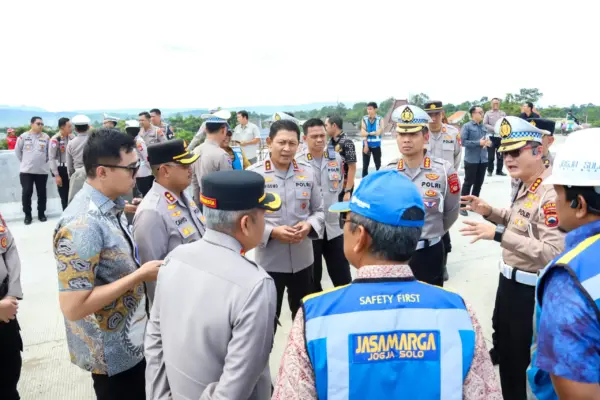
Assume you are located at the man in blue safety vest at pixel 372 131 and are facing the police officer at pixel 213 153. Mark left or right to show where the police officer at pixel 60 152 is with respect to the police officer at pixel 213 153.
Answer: right

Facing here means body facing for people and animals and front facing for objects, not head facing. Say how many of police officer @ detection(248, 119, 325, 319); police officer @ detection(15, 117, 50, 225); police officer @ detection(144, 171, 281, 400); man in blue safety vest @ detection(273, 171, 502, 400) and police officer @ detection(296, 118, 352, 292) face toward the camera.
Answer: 3

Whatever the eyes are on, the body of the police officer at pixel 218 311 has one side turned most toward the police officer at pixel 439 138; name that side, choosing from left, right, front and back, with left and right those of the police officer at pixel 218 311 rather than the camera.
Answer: front

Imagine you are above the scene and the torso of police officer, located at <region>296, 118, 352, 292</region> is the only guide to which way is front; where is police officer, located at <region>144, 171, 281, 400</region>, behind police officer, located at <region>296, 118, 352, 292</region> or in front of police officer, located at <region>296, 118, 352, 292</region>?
in front

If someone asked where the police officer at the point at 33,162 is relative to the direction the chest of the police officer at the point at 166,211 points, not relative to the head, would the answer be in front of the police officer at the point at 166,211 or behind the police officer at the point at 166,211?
behind

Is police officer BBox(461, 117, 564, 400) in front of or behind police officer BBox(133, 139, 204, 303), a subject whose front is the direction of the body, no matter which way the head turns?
in front

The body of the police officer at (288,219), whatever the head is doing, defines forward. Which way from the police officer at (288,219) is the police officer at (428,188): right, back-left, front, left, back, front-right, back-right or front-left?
left

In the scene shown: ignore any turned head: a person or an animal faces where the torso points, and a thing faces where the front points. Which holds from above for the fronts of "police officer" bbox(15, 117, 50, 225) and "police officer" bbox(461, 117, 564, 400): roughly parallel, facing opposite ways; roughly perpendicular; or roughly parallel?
roughly perpendicular

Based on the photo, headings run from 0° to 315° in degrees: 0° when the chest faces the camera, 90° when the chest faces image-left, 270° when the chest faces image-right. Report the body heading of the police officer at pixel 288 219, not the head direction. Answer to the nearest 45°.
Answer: approximately 0°

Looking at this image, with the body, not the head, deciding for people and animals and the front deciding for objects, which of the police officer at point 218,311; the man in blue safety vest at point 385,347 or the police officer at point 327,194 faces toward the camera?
the police officer at point 327,194

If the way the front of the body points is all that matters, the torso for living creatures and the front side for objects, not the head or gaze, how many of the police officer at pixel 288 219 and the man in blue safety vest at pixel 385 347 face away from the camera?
1
